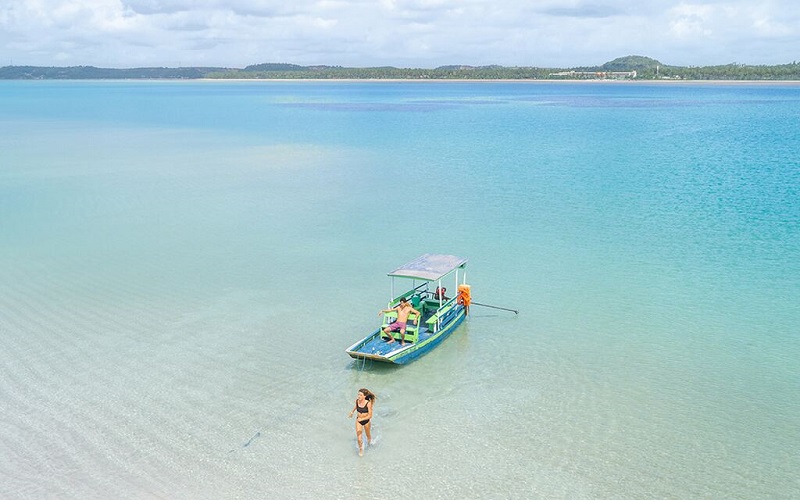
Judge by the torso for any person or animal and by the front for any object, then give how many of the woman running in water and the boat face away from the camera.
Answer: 0

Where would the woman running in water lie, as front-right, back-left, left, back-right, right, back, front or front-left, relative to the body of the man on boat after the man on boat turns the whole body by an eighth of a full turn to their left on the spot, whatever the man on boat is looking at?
front

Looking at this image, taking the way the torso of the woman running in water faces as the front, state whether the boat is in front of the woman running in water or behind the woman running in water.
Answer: behind

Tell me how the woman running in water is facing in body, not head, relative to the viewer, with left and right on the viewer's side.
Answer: facing the viewer and to the left of the viewer

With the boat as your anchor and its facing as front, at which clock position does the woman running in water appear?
The woman running in water is roughly at 11 o'clock from the boat.
